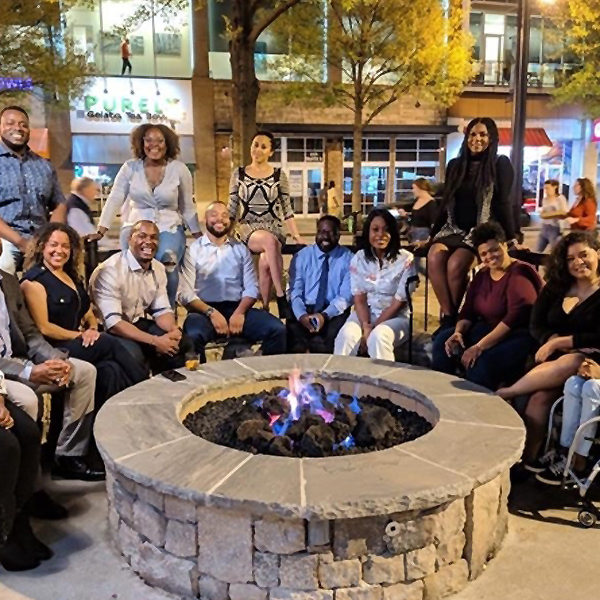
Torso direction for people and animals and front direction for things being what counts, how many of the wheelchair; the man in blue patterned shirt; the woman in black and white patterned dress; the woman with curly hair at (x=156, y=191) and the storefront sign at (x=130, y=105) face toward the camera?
4

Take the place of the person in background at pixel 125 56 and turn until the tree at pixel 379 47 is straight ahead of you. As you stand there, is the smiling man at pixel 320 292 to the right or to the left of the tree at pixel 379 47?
right

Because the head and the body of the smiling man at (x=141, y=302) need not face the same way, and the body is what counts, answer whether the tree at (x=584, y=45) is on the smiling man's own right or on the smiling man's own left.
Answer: on the smiling man's own left

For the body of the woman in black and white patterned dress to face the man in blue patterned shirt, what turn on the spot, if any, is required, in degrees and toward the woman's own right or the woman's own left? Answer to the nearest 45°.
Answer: approximately 45° to the woman's own right

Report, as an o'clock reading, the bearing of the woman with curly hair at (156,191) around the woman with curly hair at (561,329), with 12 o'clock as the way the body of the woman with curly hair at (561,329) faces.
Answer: the woman with curly hair at (156,191) is roughly at 2 o'clock from the woman with curly hair at (561,329).

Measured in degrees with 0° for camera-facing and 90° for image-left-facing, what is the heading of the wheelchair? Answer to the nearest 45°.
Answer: approximately 90°
